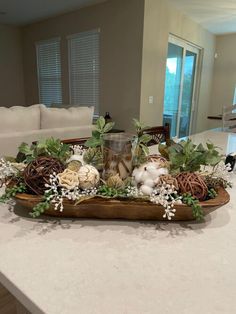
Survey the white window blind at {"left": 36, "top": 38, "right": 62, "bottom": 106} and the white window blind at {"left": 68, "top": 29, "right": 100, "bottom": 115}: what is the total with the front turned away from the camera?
0

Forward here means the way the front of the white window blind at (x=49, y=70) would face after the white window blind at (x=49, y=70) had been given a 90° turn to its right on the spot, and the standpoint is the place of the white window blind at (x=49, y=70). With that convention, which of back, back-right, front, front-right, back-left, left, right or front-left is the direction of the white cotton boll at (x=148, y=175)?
back-left

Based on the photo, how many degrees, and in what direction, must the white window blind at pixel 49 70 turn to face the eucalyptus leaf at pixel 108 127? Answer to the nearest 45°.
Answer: approximately 45° to its left

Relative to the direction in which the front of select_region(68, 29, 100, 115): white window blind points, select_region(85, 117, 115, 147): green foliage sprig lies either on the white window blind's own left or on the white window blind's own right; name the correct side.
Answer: on the white window blind's own left

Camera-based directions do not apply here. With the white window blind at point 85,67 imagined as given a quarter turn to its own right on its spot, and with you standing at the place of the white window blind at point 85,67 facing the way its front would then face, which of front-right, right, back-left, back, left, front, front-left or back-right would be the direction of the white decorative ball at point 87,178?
back-left

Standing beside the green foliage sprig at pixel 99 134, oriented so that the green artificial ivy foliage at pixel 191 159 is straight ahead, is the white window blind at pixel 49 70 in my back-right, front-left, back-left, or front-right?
back-left

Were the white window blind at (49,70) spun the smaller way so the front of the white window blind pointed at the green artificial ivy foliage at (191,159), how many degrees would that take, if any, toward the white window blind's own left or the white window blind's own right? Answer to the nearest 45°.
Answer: approximately 45° to the white window blind's own left

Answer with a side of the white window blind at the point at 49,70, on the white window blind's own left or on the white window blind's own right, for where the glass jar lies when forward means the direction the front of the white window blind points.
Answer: on the white window blind's own left

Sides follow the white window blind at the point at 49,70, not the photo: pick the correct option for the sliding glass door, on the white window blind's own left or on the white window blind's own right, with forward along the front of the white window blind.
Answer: on the white window blind's own left

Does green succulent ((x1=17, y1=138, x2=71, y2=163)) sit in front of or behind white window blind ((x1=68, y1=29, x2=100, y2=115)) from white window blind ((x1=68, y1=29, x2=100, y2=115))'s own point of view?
in front

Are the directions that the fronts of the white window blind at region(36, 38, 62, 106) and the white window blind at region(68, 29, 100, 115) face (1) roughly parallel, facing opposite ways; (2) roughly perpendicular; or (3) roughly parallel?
roughly parallel

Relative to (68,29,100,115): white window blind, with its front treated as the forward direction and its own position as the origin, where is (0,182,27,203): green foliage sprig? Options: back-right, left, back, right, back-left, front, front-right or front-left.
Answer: front-left

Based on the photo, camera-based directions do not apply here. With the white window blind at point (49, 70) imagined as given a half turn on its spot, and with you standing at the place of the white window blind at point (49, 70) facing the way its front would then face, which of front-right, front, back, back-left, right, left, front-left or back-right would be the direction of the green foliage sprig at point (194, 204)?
back-right

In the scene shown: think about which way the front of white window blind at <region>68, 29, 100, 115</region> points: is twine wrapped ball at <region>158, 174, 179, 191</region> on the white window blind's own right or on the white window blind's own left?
on the white window blind's own left

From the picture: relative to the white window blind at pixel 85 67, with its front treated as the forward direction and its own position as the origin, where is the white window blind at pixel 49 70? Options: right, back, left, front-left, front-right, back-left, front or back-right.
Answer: right

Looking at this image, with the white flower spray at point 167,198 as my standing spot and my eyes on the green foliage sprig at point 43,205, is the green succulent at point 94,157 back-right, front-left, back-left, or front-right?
front-right

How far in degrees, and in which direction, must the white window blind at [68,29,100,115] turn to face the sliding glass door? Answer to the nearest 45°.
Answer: approximately 135° to its left

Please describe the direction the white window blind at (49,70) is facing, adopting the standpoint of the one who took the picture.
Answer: facing the viewer and to the left of the viewer

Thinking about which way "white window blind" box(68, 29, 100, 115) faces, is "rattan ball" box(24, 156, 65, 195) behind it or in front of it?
in front
